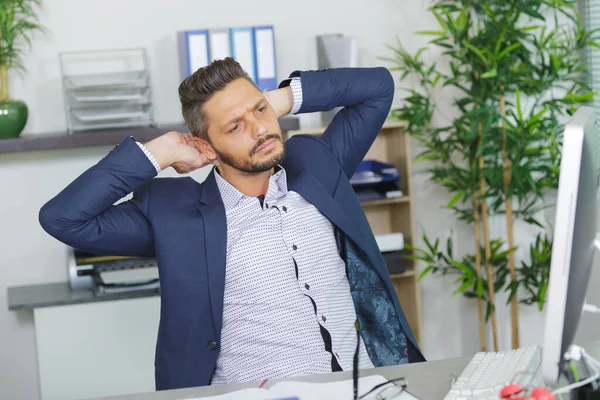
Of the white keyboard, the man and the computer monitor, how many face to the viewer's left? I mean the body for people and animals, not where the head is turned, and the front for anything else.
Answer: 2

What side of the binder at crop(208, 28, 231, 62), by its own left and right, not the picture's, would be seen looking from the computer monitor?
front

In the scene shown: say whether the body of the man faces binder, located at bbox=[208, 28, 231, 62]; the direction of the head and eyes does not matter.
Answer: no

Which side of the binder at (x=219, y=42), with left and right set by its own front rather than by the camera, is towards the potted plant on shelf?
right

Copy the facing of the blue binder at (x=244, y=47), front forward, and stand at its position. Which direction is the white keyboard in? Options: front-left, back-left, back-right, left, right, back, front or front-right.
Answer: front

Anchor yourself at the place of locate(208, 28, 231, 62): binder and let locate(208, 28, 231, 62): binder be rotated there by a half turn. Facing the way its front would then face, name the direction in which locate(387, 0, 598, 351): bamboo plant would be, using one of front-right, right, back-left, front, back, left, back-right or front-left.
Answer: right

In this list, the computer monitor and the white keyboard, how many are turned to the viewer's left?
2

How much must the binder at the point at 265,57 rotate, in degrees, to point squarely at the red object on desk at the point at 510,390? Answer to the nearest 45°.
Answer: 0° — it already faces it

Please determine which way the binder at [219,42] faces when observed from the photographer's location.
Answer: facing the viewer

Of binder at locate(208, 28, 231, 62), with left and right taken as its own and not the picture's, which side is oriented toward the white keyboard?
front

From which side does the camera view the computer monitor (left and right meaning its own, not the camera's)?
left

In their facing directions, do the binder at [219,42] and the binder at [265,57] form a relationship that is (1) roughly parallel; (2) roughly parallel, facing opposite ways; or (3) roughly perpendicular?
roughly parallel

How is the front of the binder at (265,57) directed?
toward the camera

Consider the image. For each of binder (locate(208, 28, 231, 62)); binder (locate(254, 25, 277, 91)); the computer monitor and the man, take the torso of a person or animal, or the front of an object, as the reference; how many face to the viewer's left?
1

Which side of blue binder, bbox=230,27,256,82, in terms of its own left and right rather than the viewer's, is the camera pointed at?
front

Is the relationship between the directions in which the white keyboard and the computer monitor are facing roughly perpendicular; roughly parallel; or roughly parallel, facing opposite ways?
roughly parallel

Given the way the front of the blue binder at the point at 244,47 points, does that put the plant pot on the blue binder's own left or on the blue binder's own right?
on the blue binder's own right

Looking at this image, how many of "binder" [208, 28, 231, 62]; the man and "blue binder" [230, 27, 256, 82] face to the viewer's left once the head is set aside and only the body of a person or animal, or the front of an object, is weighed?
0
